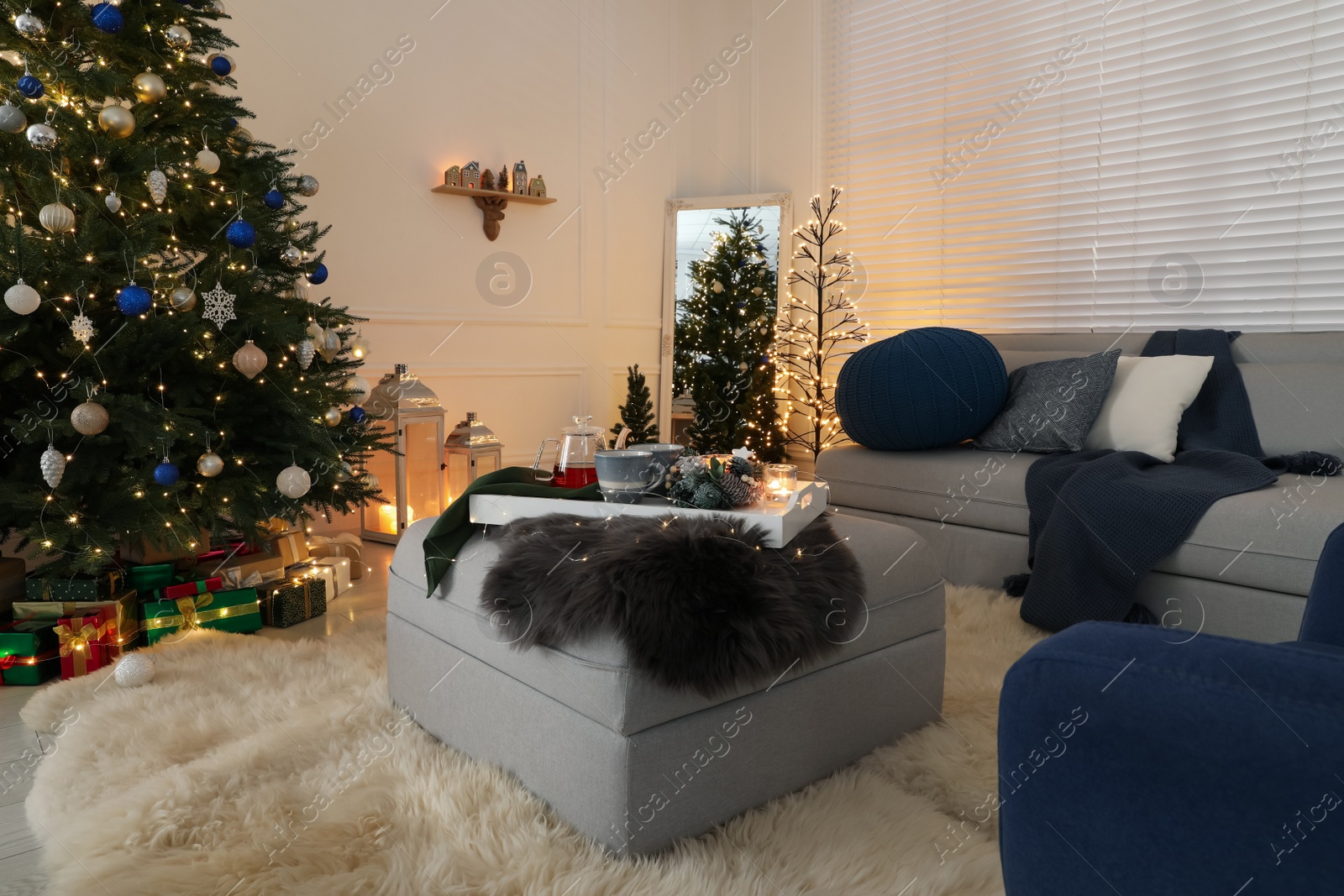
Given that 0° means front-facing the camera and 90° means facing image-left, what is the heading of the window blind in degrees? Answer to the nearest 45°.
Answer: approximately 45°

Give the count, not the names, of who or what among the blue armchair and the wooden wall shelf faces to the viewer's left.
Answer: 1

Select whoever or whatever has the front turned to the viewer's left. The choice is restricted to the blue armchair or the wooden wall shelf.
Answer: the blue armchair

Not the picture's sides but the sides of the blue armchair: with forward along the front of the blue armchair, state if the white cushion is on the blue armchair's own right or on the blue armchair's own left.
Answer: on the blue armchair's own right

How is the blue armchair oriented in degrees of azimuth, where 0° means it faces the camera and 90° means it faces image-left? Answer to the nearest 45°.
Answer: approximately 90°

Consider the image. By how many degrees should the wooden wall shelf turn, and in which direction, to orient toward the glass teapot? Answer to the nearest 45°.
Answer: approximately 45° to its right

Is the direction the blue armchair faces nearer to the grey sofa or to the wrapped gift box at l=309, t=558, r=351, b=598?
the wrapped gift box

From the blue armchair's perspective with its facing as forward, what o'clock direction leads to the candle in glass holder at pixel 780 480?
The candle in glass holder is roughly at 2 o'clock from the blue armchair.
